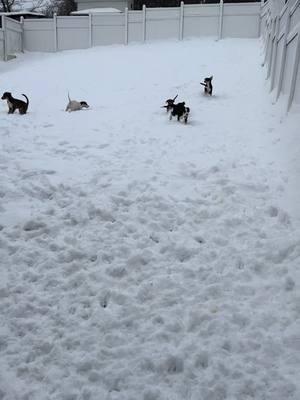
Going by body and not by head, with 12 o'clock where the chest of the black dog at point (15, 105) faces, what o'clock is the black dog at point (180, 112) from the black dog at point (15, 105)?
the black dog at point (180, 112) is roughly at 7 o'clock from the black dog at point (15, 105).

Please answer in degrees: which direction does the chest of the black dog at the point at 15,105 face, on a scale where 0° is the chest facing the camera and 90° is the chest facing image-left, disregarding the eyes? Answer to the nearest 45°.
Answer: approximately 90°

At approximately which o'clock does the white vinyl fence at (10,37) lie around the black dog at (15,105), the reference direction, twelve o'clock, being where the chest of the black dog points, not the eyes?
The white vinyl fence is roughly at 3 o'clock from the black dog.

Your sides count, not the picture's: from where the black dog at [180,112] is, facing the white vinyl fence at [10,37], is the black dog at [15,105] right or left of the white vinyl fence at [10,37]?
left

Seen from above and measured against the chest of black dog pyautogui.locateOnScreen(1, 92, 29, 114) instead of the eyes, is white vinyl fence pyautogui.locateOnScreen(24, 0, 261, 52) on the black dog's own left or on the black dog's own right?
on the black dog's own right

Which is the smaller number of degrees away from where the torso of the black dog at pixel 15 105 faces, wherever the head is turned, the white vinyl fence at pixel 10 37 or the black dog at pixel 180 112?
the white vinyl fence
